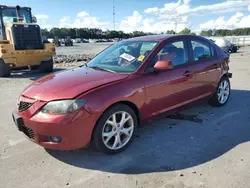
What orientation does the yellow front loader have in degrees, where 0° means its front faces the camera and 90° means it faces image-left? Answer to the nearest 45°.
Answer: approximately 135°

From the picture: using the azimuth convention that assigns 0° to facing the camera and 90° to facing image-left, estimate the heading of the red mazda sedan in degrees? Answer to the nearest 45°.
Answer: approximately 45°
